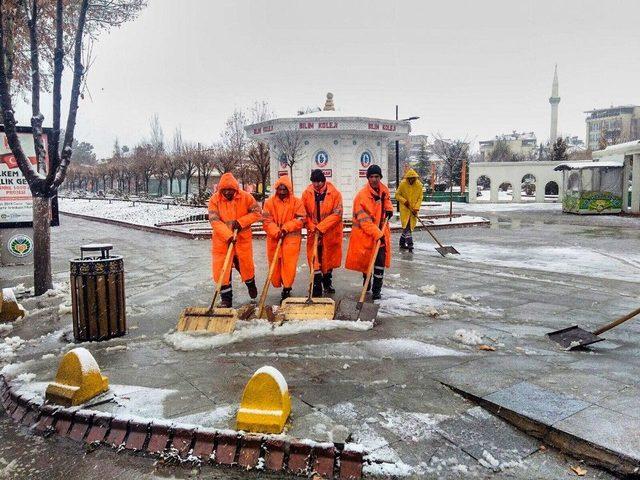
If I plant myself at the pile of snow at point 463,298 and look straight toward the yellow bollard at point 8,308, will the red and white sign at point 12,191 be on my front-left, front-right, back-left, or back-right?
front-right

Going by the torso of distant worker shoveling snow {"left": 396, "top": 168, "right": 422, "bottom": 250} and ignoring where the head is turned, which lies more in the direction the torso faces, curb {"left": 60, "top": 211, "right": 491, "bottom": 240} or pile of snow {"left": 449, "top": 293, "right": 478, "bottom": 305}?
the pile of snow

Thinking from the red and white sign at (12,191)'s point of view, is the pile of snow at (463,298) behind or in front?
in front

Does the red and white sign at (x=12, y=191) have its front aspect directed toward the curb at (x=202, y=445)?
yes

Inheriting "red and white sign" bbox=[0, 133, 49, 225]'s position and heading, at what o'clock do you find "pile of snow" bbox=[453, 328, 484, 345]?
The pile of snow is roughly at 11 o'clock from the red and white sign.

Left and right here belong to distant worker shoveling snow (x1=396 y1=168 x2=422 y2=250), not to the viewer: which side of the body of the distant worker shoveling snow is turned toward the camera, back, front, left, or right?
front

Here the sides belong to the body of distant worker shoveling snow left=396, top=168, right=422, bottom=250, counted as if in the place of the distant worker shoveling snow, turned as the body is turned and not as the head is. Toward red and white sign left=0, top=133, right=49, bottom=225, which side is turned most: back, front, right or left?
right

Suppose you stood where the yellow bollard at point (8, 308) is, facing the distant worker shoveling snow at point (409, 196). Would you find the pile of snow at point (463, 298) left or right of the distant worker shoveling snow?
right

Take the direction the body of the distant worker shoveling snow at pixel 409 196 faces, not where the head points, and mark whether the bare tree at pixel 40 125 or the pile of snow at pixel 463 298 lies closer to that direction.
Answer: the pile of snow

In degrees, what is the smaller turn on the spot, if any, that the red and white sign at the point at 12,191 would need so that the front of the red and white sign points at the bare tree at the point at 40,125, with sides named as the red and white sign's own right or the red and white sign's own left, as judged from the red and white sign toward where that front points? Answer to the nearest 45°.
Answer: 0° — it already faces it
